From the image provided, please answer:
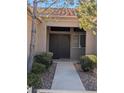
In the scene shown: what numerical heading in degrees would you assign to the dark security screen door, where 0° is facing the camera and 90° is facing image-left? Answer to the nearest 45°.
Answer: approximately 0°

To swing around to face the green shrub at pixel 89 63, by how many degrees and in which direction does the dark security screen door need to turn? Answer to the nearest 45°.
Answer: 0° — it already faces it
